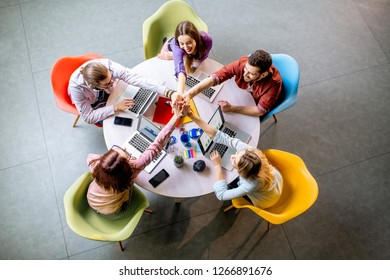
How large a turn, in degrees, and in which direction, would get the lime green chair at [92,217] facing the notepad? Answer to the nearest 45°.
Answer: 0° — it already faces it

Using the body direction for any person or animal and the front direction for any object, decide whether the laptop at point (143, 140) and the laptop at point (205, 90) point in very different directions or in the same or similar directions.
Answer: very different directions

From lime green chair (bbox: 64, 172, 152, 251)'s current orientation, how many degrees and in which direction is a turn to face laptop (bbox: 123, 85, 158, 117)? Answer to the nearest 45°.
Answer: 0° — it already faces it

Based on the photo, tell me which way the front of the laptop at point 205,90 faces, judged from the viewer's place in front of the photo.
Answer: facing away from the viewer and to the right of the viewer

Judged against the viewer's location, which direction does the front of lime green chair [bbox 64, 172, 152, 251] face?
facing away from the viewer and to the right of the viewer
